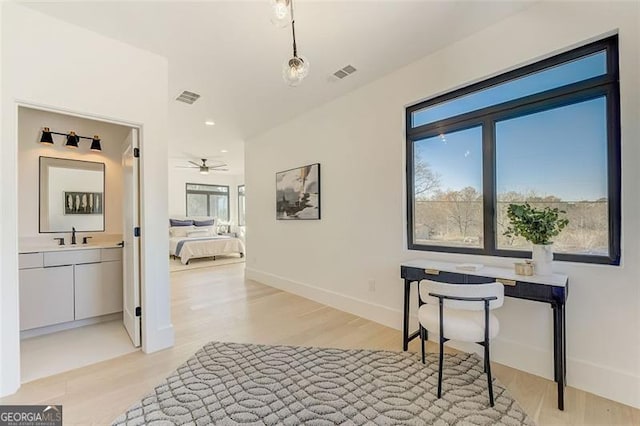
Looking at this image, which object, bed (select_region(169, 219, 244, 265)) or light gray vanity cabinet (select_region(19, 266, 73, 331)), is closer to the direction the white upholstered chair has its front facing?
the bed

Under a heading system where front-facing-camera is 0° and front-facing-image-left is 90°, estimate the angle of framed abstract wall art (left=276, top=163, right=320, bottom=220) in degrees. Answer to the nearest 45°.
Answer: approximately 45°

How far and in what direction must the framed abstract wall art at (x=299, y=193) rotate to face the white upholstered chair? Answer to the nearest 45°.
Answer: approximately 90° to its left

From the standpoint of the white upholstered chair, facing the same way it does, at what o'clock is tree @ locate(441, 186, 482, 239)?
The tree is roughly at 12 o'clock from the white upholstered chair.

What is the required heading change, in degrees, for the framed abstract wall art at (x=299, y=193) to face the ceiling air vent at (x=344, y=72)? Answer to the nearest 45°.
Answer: approximately 45° to its left

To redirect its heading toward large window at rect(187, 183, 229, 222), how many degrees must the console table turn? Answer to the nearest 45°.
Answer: approximately 90° to its right

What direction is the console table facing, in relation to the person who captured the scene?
facing the viewer and to the left of the viewer

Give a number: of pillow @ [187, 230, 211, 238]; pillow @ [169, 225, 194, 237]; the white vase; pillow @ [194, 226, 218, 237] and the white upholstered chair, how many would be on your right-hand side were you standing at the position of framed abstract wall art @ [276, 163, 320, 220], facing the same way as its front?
3

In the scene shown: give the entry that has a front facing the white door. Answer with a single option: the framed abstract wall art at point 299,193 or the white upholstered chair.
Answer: the framed abstract wall art

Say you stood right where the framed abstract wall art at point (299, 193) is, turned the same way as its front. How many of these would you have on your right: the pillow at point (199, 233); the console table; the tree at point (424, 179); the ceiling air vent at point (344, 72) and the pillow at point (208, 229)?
2

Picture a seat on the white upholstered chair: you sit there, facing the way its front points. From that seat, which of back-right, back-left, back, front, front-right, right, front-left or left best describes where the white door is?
left

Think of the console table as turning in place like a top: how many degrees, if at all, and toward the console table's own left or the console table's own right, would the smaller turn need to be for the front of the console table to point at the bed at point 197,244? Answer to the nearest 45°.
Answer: approximately 45° to the console table's own right

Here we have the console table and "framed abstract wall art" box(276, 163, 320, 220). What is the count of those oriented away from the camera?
0

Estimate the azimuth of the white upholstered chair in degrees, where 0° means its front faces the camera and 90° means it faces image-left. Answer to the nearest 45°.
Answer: approximately 180°

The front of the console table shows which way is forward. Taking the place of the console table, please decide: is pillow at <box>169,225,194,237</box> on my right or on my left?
on my right

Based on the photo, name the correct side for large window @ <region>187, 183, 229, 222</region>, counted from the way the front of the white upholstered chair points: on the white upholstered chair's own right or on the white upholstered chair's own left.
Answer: on the white upholstered chair's own left
